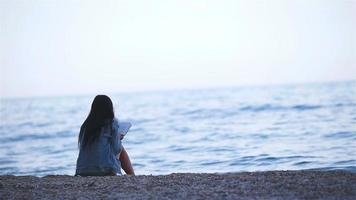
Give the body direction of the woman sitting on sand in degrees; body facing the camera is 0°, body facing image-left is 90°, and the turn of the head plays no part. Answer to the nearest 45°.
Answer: approximately 225°

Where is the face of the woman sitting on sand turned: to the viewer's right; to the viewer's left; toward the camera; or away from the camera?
away from the camera
